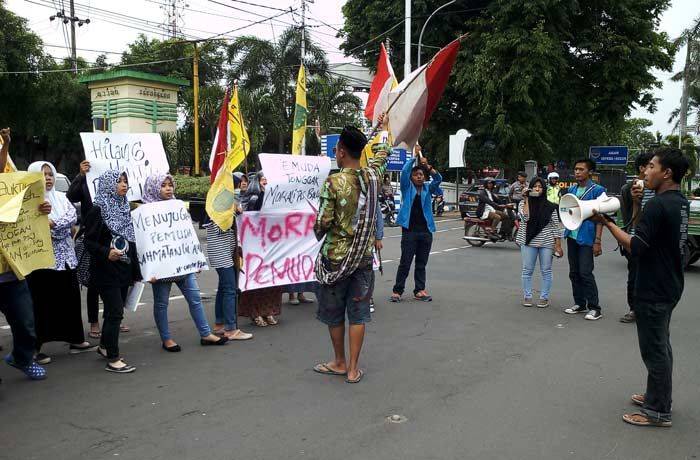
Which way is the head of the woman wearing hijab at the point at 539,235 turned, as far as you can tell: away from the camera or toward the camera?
toward the camera

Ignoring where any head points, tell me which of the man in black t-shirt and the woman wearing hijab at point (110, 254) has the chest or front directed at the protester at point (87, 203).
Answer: the man in black t-shirt

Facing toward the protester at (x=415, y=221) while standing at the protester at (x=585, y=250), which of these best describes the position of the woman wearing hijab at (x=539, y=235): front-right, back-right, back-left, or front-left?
front-right

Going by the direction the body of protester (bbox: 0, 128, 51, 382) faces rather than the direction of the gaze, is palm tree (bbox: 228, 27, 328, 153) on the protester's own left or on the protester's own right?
on the protester's own left

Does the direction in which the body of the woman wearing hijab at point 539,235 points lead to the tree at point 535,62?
no

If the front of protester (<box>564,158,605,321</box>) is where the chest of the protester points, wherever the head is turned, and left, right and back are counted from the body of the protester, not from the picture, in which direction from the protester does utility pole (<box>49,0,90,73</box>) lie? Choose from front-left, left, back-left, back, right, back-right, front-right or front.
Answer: right

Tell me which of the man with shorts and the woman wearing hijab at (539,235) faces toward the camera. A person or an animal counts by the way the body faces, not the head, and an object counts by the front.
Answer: the woman wearing hijab

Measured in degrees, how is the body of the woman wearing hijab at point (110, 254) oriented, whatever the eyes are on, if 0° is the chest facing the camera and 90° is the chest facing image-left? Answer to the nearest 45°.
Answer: approximately 315°

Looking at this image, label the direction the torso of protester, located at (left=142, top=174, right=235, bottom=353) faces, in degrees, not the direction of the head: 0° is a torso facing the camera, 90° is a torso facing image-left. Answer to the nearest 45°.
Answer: approximately 315°

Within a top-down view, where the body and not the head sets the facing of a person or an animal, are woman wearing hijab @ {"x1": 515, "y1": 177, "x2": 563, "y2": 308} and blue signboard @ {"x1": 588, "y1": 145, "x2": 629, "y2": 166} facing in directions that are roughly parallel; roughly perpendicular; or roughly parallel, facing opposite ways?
roughly parallel

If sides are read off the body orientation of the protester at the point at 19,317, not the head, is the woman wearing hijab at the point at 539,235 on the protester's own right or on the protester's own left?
on the protester's own left

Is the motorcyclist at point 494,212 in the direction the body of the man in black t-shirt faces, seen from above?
no

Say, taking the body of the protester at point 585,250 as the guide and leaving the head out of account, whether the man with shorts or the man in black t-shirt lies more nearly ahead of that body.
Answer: the man with shorts

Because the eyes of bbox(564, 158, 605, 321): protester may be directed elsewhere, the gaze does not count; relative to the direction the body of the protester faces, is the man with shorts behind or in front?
in front

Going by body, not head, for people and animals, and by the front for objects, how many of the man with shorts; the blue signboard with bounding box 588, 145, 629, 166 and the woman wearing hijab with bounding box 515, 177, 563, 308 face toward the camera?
2

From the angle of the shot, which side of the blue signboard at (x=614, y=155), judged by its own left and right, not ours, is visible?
front

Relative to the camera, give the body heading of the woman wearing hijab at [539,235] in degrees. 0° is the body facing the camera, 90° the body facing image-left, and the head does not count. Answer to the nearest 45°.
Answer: approximately 0°
